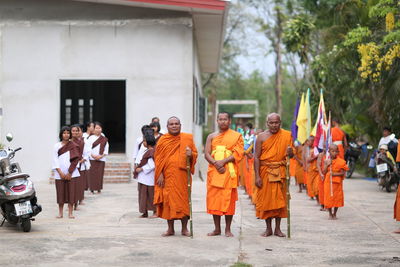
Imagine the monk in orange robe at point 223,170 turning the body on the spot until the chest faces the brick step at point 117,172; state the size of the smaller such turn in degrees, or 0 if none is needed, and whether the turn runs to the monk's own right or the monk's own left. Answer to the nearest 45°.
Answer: approximately 180°

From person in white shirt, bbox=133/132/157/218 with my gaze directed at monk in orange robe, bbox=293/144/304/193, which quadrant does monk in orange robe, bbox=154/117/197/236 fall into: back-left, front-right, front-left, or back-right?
back-right

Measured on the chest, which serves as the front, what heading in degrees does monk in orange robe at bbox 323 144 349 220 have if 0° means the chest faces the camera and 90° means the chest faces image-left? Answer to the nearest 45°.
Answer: approximately 0°

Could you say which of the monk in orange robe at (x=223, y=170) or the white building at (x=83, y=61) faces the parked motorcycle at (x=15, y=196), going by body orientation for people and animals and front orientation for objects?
the white building

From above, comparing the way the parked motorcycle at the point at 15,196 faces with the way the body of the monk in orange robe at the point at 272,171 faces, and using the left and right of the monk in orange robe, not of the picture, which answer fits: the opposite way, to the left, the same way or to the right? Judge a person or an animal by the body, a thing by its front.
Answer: the opposite way

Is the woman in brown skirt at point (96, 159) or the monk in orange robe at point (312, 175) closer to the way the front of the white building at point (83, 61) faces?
the woman in brown skirt
